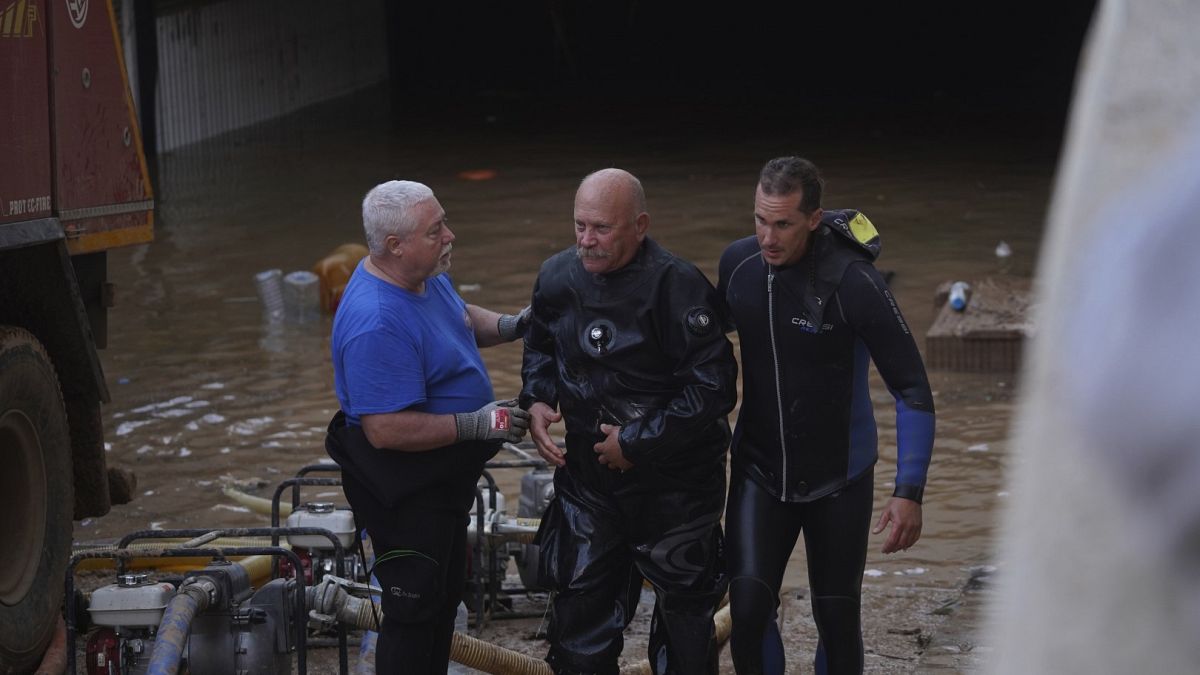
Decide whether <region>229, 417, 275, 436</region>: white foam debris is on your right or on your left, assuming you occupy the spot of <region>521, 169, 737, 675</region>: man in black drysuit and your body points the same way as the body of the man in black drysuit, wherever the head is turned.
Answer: on your right

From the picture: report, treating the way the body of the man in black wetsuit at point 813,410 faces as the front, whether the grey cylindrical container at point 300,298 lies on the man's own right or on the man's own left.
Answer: on the man's own right

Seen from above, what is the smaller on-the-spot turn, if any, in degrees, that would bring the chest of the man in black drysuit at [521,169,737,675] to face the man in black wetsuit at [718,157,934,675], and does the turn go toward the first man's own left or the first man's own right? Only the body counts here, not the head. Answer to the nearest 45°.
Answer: approximately 135° to the first man's own left

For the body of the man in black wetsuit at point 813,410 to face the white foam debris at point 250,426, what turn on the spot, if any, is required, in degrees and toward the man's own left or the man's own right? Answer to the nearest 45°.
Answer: approximately 90° to the man's own right

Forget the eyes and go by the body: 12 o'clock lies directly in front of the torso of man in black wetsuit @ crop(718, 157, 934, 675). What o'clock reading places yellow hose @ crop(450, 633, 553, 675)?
The yellow hose is roughly at 2 o'clock from the man in black wetsuit.

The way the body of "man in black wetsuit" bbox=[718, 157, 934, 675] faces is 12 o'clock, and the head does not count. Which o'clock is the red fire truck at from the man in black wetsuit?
The red fire truck is roughly at 2 o'clock from the man in black wetsuit.

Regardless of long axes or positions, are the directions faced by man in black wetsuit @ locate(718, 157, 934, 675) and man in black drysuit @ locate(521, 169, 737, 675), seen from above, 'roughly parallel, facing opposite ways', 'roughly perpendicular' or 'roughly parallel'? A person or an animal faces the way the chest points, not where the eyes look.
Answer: roughly parallel

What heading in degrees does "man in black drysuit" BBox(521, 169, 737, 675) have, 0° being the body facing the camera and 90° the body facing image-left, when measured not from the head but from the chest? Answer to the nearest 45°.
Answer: approximately 45°

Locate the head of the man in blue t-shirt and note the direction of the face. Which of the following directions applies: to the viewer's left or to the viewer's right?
to the viewer's right

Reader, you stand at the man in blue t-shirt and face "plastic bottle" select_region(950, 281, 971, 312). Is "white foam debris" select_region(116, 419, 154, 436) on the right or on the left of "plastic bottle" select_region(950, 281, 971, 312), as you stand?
left

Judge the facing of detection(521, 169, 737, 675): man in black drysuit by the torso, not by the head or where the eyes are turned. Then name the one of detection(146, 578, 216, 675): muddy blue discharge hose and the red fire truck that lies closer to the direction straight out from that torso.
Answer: the muddy blue discharge hose

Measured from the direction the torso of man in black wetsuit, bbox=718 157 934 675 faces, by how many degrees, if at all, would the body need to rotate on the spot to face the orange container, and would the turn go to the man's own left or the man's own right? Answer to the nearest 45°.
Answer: approximately 90° to the man's own right

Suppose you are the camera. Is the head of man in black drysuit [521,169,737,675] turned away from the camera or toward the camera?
toward the camera
